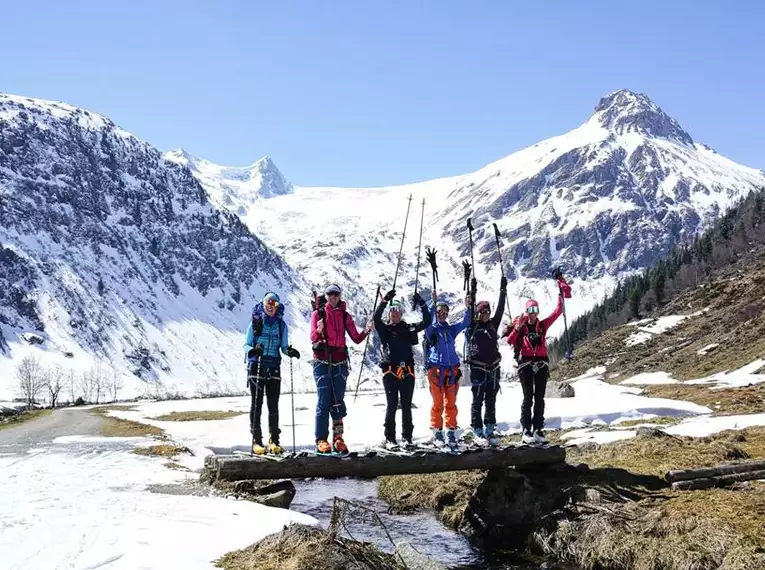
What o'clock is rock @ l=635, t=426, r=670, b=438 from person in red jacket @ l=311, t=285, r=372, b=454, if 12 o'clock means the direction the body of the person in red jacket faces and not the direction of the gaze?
The rock is roughly at 8 o'clock from the person in red jacket.

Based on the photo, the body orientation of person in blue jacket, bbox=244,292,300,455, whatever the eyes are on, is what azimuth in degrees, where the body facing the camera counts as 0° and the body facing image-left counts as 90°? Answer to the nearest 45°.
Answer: approximately 0°

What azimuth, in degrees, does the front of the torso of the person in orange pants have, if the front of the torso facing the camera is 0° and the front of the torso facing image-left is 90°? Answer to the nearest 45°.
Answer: approximately 0°

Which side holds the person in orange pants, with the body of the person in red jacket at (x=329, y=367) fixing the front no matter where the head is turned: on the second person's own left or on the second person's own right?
on the second person's own left

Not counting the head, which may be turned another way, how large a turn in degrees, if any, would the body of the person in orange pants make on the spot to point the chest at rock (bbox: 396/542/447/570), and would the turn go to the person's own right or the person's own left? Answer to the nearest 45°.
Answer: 0° — they already face it
